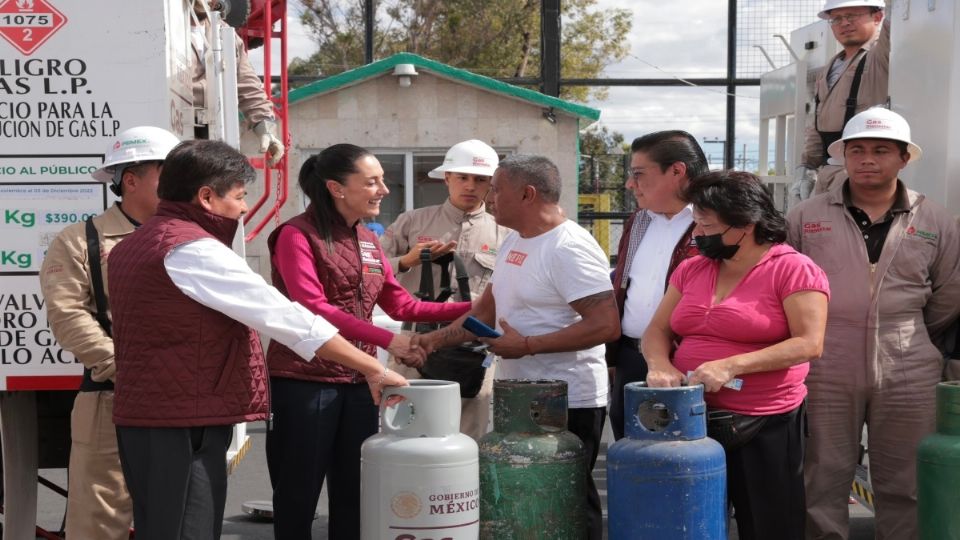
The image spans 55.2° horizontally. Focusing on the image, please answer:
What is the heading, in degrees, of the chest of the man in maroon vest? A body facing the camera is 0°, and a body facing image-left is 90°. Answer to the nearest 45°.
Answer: approximately 225°

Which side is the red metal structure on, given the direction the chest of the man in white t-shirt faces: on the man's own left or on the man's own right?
on the man's own right

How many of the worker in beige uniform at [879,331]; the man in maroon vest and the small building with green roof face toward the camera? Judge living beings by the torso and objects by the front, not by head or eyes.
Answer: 2

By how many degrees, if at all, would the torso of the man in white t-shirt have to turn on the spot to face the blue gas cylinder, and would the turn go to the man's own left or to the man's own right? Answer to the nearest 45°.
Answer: approximately 90° to the man's own left

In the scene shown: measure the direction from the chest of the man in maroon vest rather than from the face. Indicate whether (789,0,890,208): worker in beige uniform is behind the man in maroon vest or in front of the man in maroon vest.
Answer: in front

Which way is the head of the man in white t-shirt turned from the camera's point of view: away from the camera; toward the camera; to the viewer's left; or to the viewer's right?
to the viewer's left

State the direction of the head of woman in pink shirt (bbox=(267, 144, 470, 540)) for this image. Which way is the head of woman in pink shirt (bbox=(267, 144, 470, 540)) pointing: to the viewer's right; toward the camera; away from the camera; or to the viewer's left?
to the viewer's right

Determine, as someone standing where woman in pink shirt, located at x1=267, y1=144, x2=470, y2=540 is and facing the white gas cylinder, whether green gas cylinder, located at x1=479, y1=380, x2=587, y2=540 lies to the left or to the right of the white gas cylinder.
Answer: left

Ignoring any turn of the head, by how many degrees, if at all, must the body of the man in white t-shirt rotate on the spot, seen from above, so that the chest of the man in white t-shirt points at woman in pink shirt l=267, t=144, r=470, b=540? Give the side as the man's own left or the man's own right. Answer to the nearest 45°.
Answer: approximately 45° to the man's own right

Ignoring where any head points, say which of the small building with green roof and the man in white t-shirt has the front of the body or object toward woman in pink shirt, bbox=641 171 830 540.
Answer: the small building with green roof

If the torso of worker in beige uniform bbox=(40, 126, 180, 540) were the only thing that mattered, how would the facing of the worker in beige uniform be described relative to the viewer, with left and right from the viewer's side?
facing to the right of the viewer

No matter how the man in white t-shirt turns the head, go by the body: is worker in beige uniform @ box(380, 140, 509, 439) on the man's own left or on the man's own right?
on the man's own right
